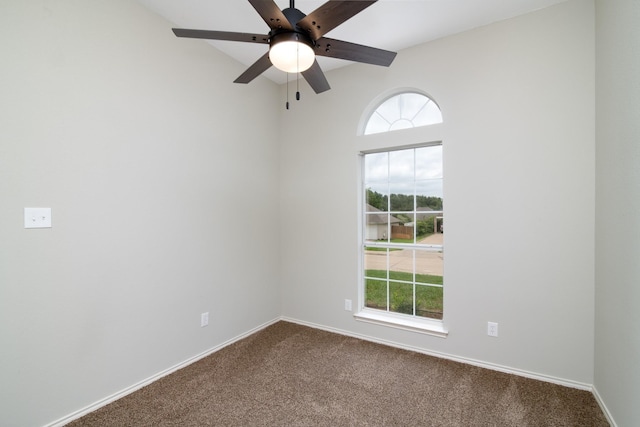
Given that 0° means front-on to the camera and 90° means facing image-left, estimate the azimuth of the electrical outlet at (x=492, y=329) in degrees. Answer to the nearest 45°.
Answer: approximately 0°

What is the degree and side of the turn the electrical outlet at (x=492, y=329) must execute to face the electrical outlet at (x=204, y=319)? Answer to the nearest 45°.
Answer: approximately 45° to its right

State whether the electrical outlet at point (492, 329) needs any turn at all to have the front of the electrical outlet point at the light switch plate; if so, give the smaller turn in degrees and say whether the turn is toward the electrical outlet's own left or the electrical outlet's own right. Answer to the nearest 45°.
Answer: approximately 45° to the electrical outlet's own right

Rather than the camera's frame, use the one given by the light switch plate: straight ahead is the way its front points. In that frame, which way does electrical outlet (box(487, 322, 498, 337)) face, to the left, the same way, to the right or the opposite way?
to the right

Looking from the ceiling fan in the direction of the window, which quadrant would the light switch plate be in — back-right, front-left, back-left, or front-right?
back-left

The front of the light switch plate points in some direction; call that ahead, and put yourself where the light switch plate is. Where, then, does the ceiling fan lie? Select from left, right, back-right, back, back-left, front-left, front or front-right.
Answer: front-left

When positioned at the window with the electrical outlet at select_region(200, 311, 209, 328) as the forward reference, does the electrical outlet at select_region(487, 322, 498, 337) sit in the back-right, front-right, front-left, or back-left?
back-left

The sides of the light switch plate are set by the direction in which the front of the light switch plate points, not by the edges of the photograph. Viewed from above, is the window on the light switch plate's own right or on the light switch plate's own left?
on the light switch plate's own left
